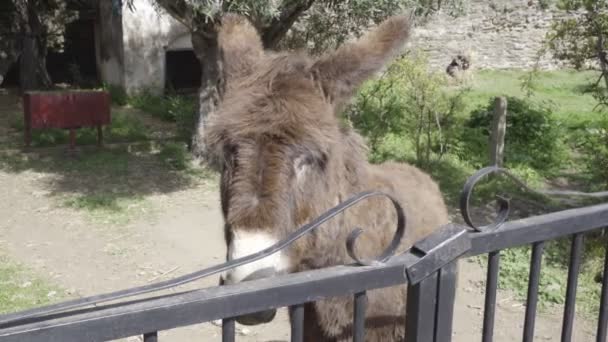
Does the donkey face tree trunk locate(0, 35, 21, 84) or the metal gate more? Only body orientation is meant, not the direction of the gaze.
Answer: the metal gate

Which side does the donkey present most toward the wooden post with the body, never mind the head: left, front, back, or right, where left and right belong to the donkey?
back

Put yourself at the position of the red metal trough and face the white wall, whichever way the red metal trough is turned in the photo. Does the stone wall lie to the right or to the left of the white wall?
right

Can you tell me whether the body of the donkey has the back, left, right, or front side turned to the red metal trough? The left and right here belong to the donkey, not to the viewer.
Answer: right

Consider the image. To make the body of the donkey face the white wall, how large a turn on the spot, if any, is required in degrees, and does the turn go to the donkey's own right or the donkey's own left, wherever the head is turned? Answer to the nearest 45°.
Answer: approximately 135° to the donkey's own right

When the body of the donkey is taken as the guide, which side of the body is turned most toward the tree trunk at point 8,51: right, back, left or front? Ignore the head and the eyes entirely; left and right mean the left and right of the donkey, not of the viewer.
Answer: right

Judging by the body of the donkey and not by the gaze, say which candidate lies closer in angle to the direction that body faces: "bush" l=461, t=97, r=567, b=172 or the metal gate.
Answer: the metal gate

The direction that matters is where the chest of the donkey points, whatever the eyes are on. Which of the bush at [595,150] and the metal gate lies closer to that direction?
the metal gate

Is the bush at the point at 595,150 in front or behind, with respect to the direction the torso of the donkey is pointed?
behind

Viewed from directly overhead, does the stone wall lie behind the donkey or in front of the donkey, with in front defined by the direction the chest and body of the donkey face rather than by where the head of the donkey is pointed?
behind

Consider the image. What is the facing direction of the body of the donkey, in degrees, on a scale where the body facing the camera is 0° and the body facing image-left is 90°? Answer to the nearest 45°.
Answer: approximately 45°

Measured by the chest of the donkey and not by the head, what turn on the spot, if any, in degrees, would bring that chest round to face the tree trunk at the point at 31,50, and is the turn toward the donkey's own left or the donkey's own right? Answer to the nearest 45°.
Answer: approximately 90° to the donkey's own right

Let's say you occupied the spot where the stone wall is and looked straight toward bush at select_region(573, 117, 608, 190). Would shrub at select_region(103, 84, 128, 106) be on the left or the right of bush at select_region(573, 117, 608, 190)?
right

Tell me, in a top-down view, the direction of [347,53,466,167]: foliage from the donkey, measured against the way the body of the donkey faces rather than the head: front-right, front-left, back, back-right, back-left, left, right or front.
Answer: back-right
